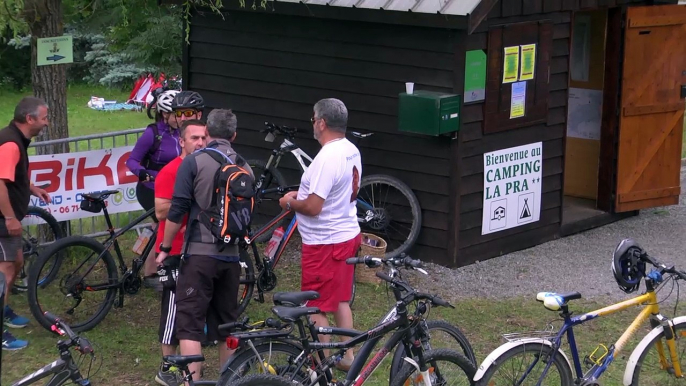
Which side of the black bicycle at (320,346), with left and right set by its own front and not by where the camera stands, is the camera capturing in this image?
right

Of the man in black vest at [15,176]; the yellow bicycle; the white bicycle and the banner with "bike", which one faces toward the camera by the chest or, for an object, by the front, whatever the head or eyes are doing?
the banner with "bike"

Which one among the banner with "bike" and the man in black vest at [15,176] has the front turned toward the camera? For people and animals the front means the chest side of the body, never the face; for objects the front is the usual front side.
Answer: the banner with "bike"

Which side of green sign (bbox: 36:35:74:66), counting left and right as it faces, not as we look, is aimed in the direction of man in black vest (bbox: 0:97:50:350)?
front

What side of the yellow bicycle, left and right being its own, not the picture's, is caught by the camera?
right

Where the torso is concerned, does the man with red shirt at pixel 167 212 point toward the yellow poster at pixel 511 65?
no

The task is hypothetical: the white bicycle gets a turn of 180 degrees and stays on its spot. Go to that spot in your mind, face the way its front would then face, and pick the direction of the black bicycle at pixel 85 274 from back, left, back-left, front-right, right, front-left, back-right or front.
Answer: right

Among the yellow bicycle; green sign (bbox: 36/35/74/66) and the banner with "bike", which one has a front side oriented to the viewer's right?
the yellow bicycle

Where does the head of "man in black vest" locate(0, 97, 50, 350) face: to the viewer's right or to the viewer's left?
to the viewer's right

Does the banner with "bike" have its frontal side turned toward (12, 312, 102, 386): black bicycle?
yes

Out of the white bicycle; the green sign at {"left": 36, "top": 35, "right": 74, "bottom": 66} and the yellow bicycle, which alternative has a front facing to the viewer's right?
the yellow bicycle

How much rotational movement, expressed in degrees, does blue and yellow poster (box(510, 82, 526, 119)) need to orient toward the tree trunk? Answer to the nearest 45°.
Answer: approximately 135° to its right

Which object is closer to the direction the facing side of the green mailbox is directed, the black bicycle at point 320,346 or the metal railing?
the black bicycle

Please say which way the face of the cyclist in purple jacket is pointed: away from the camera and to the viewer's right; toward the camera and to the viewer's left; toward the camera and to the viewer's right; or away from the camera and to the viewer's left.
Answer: toward the camera and to the viewer's right

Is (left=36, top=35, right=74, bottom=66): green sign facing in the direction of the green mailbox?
no

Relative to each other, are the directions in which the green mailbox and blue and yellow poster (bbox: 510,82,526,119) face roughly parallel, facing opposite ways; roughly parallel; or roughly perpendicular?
roughly parallel

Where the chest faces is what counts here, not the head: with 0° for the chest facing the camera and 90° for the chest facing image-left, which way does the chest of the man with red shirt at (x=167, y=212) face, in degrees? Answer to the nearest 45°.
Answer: approximately 315°

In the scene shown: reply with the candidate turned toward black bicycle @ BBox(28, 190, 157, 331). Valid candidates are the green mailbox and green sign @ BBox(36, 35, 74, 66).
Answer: the green sign

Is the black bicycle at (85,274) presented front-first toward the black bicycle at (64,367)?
no

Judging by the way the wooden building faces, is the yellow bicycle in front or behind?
in front

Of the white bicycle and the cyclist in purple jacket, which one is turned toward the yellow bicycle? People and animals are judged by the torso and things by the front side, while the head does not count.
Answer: the cyclist in purple jacket
